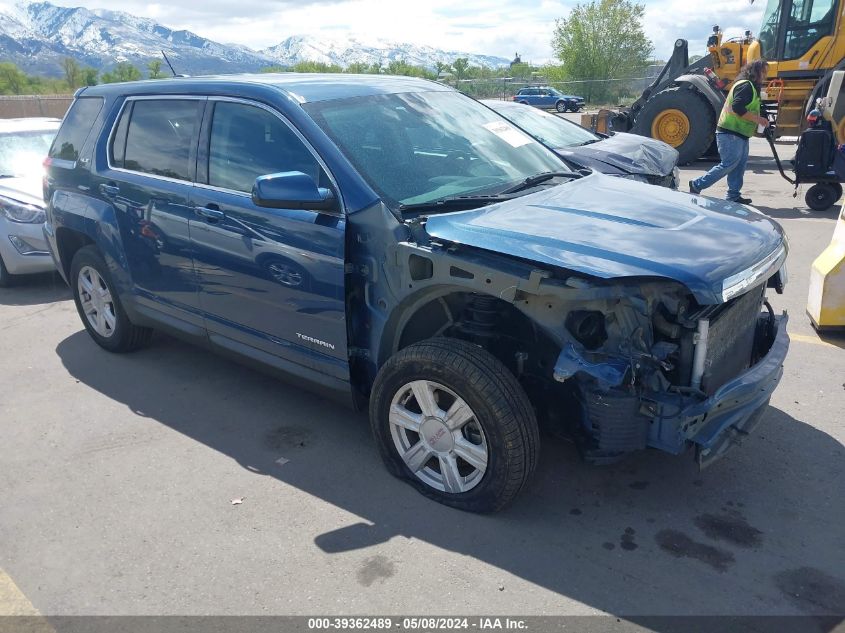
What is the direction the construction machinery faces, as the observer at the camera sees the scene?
facing to the left of the viewer

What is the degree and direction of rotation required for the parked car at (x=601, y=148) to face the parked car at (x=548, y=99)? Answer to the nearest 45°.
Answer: approximately 135° to its left

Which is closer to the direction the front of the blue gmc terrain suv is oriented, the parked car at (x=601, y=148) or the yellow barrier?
the yellow barrier

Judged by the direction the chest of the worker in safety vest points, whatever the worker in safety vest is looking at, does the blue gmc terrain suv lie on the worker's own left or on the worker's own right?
on the worker's own right

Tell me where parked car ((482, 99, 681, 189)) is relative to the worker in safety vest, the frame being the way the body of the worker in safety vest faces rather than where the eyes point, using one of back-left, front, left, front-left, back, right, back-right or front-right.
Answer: back-right

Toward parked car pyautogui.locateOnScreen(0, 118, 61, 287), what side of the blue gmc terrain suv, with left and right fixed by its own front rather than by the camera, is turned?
back

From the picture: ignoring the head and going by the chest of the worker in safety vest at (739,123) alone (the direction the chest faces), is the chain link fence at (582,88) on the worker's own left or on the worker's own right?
on the worker's own left

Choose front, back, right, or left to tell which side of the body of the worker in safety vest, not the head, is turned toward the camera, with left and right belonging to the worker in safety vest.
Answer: right

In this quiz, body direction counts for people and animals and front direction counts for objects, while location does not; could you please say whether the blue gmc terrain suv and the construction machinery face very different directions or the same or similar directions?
very different directions

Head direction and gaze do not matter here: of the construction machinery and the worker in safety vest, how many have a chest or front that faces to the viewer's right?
1

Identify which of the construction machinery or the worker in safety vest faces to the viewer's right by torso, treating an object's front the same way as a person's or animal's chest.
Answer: the worker in safety vest

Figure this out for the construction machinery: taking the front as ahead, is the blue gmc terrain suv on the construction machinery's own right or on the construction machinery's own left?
on the construction machinery's own left
